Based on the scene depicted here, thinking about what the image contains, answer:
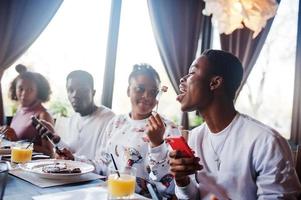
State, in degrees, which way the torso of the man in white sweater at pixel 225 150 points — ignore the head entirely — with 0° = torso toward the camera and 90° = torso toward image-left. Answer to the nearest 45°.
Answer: approximately 45°

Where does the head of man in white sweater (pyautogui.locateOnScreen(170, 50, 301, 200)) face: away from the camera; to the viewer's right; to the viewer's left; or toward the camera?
to the viewer's left

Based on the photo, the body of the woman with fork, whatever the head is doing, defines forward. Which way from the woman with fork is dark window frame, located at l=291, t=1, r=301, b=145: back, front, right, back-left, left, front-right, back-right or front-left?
back-left

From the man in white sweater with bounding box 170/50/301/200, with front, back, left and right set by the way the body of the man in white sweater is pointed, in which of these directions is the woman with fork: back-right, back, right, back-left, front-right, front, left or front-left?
right

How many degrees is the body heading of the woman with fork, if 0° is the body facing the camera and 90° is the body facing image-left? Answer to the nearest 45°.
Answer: approximately 0°

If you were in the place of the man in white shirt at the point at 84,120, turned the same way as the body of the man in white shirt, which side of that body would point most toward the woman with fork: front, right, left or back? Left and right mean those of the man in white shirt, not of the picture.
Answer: left

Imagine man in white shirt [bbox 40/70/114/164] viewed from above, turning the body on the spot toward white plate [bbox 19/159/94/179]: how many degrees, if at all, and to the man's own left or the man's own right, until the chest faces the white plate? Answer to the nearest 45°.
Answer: approximately 45° to the man's own left

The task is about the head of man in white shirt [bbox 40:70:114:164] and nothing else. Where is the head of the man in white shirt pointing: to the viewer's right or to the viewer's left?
to the viewer's left

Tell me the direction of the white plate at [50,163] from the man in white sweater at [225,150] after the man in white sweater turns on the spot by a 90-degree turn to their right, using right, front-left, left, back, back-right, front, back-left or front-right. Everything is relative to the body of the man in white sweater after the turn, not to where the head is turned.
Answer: front-left

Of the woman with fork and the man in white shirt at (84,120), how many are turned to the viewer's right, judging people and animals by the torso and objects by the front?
0

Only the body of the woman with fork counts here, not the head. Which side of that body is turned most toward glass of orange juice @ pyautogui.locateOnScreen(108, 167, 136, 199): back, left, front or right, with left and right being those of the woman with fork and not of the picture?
front
